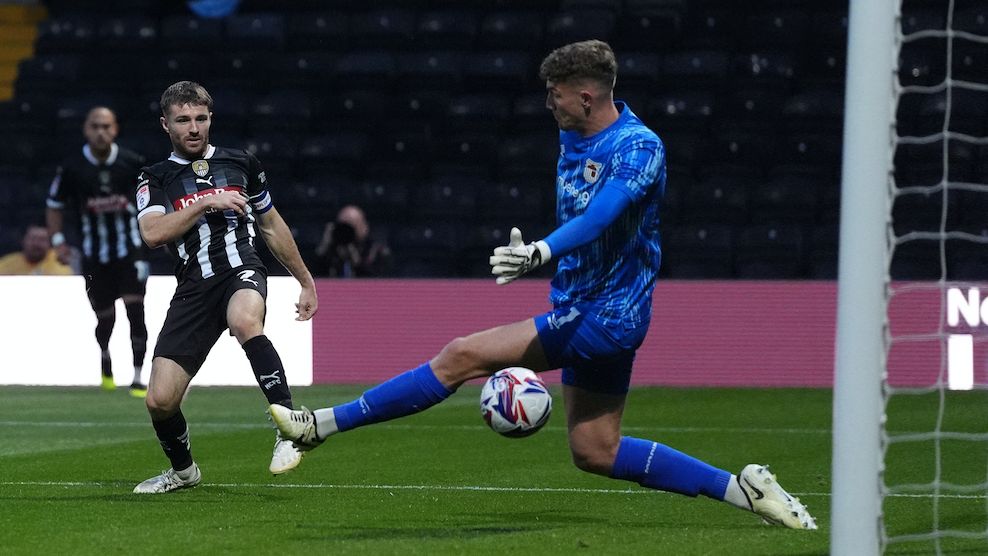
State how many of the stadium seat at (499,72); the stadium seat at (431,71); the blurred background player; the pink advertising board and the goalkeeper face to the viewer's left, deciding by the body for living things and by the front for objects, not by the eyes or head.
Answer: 1

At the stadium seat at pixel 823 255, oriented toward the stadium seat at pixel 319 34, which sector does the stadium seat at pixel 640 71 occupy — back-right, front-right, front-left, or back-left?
front-right

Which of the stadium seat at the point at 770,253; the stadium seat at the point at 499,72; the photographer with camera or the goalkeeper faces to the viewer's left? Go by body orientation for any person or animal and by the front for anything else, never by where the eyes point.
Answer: the goalkeeper

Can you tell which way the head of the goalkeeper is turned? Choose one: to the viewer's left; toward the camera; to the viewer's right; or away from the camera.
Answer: to the viewer's left

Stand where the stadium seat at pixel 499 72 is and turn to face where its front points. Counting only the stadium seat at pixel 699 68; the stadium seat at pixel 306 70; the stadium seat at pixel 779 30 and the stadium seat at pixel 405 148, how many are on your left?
2

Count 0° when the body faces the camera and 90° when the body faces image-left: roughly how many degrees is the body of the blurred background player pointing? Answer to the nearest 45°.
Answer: approximately 0°

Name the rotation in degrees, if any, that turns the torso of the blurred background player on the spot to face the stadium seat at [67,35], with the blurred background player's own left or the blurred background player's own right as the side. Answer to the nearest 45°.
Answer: approximately 180°

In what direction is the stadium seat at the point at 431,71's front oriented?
toward the camera

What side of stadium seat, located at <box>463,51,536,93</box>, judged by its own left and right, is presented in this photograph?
front

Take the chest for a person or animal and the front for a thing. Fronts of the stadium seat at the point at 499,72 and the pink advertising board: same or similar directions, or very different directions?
same or similar directions

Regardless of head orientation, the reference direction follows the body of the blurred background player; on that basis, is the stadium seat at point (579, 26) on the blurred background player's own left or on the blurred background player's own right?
on the blurred background player's own left

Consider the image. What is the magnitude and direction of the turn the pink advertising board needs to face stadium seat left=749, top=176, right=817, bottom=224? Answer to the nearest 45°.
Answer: approximately 135° to its left

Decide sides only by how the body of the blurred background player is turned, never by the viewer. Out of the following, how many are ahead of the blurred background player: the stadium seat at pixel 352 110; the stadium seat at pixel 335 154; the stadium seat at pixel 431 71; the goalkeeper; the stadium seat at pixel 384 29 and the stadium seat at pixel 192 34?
1

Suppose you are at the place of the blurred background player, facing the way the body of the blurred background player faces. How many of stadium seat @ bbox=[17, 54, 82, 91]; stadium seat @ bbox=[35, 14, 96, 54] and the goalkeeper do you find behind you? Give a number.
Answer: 2

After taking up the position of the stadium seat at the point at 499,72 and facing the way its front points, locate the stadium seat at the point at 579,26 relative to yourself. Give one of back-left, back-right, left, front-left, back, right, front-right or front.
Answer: left
